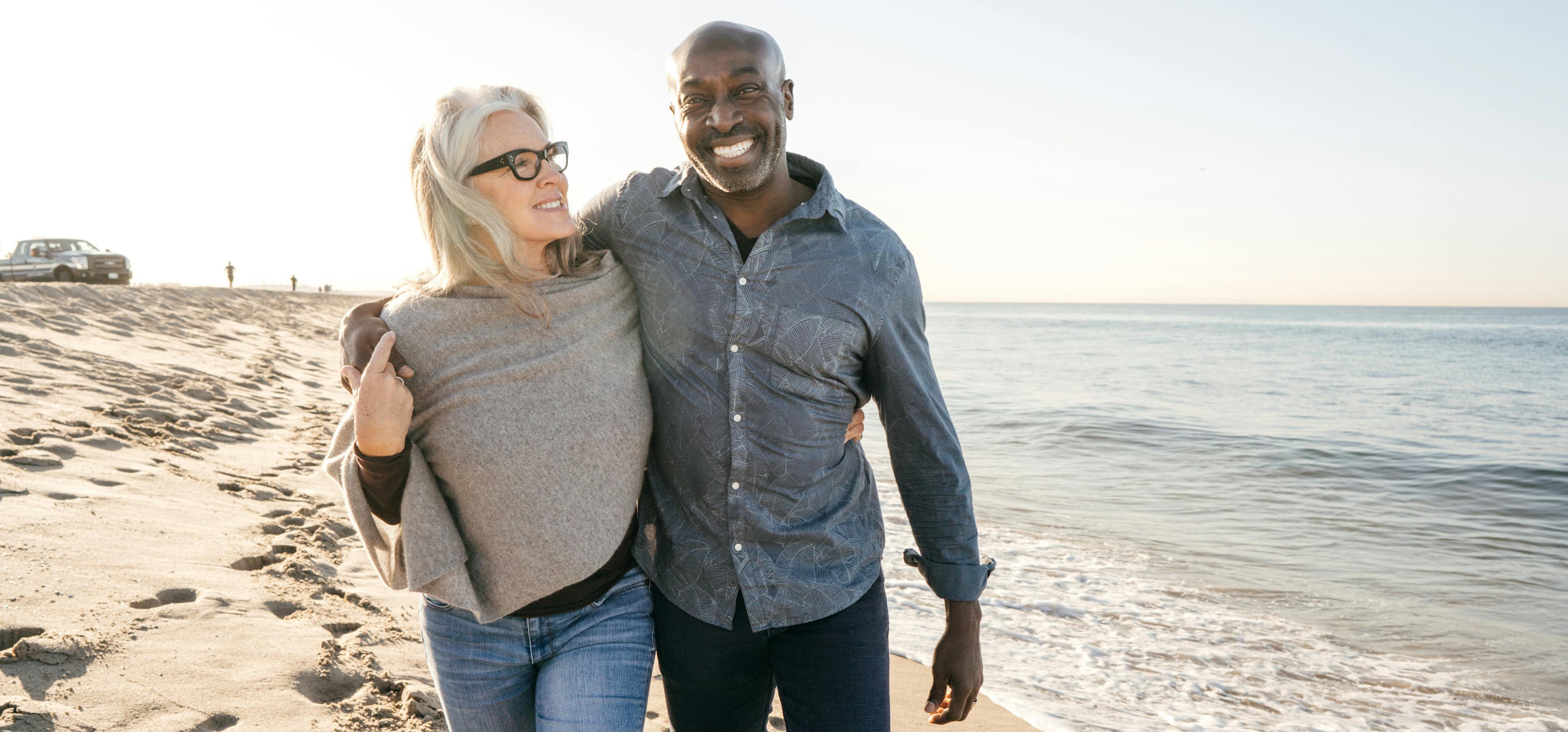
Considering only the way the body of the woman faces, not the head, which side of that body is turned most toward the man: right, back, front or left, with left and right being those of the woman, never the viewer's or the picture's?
left

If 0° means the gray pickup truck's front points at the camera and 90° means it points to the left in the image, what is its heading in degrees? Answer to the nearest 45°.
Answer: approximately 315°

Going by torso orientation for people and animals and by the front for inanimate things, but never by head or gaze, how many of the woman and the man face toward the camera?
2

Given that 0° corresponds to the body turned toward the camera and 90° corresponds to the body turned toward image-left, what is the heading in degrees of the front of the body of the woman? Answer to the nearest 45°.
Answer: approximately 0°

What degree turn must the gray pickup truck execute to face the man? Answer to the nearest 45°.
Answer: approximately 45° to its right

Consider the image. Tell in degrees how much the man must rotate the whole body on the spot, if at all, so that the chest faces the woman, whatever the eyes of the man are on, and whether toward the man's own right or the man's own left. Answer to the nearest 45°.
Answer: approximately 90° to the man's own right
